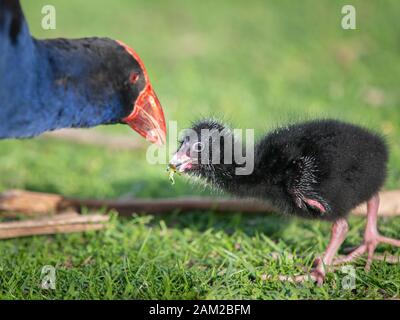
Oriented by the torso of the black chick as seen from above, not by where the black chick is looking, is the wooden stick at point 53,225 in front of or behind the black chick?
in front

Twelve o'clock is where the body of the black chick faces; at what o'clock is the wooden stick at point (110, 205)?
The wooden stick is roughly at 1 o'clock from the black chick.

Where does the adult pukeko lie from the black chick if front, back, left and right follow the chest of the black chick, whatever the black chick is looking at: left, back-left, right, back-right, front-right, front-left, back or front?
front

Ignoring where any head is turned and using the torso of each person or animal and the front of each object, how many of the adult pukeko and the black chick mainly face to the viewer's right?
1

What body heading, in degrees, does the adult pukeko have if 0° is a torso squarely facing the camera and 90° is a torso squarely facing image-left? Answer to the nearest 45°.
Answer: approximately 270°

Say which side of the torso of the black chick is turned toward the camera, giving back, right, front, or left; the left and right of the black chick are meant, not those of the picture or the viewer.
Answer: left

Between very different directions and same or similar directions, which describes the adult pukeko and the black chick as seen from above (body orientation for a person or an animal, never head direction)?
very different directions

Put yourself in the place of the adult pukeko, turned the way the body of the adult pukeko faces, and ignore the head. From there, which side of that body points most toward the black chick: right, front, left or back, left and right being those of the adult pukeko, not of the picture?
front
